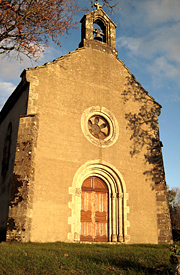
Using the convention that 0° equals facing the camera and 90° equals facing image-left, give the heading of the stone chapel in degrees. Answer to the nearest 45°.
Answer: approximately 315°
